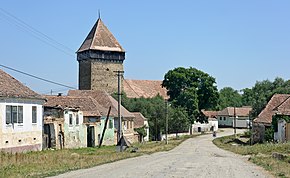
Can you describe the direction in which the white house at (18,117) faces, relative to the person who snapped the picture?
facing the viewer and to the right of the viewer
